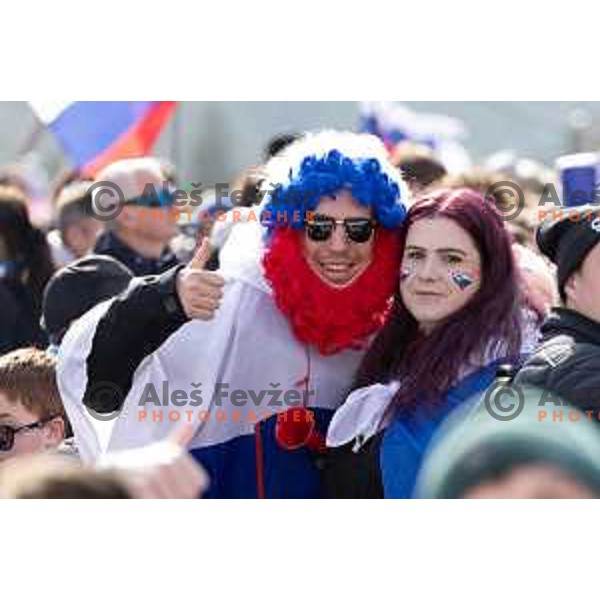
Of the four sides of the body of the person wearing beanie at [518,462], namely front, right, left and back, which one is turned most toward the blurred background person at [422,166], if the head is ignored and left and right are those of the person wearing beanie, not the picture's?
back

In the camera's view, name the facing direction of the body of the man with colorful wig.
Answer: toward the camera

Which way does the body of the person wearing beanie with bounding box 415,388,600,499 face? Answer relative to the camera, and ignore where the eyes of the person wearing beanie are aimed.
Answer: toward the camera

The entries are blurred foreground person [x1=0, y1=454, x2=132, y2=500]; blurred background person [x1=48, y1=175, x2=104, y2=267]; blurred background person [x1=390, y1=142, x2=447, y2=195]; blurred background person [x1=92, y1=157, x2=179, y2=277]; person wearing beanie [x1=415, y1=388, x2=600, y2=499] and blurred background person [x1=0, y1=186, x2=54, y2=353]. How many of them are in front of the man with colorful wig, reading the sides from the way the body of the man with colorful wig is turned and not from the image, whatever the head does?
2

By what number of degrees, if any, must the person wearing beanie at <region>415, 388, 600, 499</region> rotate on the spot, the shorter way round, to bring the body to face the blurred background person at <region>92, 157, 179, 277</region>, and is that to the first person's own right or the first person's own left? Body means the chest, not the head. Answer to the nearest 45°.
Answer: approximately 135° to the first person's own right

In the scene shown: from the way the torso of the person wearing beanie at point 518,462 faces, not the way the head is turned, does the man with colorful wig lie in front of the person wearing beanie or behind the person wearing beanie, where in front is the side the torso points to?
behind

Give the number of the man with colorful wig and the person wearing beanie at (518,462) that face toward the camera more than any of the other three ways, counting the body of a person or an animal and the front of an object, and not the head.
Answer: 2

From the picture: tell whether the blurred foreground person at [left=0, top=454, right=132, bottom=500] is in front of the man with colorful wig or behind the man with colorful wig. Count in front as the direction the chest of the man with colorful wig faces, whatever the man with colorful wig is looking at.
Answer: in front
